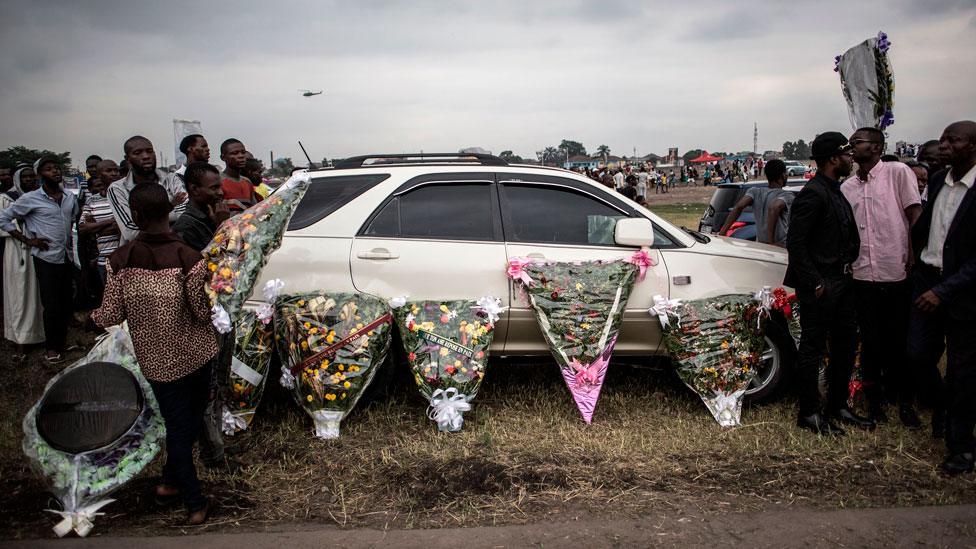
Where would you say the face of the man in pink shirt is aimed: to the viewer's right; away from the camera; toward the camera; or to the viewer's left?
to the viewer's left

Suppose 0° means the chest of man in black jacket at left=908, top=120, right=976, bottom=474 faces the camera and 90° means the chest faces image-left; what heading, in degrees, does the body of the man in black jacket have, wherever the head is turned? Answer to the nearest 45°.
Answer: approximately 45°

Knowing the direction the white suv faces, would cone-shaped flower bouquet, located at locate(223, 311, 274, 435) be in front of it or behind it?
behind

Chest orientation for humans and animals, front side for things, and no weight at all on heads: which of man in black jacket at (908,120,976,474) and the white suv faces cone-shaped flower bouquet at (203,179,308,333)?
the man in black jacket

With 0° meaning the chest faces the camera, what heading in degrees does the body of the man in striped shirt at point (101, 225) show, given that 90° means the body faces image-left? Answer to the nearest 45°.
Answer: approximately 315°

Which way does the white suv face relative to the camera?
to the viewer's right

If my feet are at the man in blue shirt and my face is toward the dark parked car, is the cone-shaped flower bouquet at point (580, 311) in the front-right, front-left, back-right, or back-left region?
front-right

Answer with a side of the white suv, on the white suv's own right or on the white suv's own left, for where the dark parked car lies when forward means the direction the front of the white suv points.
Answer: on the white suv's own left

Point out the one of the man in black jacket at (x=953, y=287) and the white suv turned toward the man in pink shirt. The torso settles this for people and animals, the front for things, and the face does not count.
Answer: the white suv

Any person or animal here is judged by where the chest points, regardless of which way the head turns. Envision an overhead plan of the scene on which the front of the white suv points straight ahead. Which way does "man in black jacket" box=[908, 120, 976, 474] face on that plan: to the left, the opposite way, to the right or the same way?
the opposite way

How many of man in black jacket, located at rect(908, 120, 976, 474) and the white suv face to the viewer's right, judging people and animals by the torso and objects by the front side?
1

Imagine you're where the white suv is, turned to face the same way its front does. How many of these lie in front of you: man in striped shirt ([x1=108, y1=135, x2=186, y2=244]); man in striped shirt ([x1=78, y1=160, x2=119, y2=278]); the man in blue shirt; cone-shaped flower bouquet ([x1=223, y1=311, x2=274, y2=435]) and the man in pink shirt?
1

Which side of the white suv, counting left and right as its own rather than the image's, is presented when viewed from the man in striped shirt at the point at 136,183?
back

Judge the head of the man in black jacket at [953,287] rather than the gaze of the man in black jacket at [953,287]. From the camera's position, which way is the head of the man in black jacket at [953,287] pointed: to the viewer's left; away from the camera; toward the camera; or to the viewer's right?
to the viewer's left
